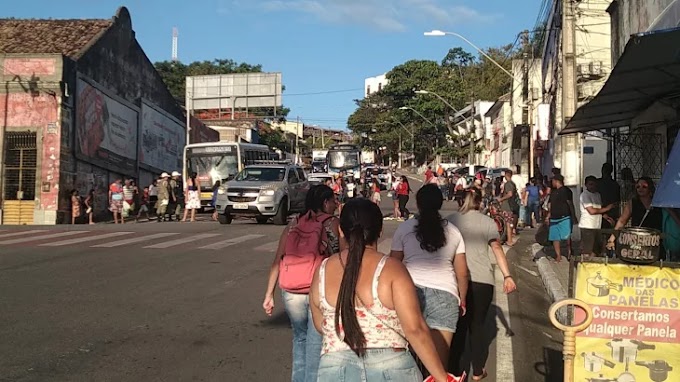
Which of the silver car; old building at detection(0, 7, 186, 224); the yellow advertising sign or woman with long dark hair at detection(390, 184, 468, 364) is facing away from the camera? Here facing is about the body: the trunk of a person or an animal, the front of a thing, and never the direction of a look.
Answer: the woman with long dark hair

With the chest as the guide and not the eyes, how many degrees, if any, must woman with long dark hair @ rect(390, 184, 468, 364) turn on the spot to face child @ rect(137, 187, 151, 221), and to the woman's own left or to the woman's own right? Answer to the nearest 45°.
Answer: approximately 45° to the woman's own left

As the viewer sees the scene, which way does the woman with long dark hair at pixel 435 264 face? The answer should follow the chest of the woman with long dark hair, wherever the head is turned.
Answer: away from the camera

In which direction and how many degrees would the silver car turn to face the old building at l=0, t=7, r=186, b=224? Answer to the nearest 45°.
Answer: approximately 90° to its right

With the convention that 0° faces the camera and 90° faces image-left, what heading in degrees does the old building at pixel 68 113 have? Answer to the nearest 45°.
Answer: approximately 0°

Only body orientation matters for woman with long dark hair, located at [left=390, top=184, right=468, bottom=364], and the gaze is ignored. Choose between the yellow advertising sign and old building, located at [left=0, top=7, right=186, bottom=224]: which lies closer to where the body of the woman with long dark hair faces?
the old building

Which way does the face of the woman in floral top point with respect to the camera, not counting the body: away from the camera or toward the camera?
away from the camera

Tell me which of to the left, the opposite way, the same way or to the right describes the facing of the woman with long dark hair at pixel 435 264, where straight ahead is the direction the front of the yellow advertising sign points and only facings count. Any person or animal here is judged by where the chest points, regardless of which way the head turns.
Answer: the opposite way

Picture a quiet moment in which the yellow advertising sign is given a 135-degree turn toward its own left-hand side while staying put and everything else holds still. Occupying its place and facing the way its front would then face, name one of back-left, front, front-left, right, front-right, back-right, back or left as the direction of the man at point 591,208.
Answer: front-left

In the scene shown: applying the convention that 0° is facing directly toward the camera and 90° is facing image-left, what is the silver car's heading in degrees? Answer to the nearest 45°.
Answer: approximately 45°

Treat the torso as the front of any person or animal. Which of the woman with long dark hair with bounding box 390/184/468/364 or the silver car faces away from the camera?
the woman with long dark hair

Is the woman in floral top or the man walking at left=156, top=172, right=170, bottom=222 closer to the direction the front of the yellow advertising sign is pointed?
the woman in floral top

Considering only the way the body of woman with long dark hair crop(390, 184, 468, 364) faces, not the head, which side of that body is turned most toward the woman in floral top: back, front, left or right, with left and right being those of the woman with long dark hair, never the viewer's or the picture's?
back

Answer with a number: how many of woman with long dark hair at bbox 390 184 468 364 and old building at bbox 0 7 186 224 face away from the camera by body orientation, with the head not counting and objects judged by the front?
1

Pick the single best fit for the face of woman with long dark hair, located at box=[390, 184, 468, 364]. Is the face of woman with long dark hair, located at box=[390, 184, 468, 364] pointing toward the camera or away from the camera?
away from the camera
